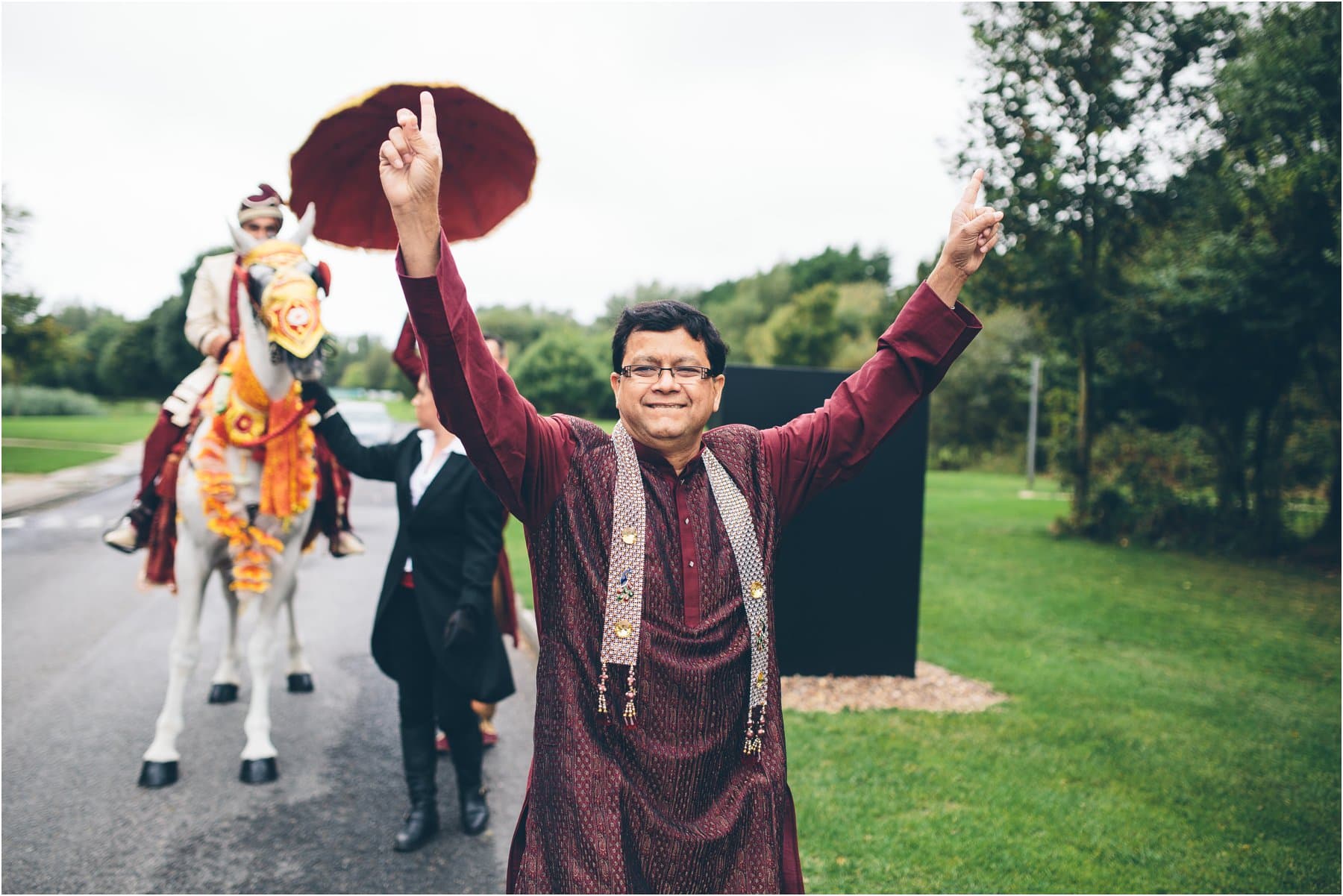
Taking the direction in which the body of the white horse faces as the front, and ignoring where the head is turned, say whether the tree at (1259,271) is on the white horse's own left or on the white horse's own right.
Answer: on the white horse's own left

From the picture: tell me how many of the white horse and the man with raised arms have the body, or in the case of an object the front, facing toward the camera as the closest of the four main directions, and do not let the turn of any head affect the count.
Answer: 2

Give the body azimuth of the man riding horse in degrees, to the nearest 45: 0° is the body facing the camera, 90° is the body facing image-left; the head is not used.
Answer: approximately 0°

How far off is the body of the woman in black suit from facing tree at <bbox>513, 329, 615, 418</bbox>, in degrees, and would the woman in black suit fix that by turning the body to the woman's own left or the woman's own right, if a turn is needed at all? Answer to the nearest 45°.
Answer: approximately 135° to the woman's own right

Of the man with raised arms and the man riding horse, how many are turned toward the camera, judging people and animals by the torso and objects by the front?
2

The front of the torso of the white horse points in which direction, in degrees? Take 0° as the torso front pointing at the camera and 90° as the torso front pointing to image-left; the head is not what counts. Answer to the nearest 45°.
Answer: approximately 0°

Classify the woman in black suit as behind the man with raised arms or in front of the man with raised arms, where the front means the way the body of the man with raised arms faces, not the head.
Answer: behind

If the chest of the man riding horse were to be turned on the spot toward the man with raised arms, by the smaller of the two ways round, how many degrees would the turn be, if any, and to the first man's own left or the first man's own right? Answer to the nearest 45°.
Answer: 0° — they already face them
